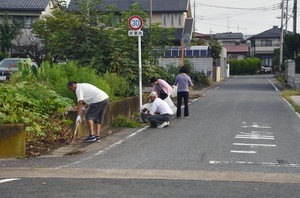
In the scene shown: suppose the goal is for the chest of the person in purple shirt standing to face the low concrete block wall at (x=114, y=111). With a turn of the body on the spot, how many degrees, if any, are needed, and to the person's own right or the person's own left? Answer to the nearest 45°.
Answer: approximately 135° to the person's own left

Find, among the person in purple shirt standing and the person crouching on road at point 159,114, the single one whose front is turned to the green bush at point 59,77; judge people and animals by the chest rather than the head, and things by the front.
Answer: the person crouching on road

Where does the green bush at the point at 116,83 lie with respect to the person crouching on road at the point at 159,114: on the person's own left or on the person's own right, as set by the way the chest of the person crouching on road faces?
on the person's own right

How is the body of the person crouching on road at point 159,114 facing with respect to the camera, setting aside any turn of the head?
to the viewer's left

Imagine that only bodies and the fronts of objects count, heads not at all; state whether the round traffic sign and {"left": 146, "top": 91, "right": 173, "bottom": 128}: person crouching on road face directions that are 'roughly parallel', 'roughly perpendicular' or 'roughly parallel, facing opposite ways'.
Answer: roughly perpendicular

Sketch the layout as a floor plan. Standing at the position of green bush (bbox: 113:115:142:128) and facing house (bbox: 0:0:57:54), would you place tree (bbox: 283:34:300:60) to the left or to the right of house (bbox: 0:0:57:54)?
right

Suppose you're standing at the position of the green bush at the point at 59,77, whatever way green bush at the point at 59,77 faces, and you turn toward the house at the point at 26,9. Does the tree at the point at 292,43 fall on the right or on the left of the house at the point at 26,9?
right

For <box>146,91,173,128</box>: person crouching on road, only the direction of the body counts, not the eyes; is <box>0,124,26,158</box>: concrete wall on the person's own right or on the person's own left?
on the person's own left

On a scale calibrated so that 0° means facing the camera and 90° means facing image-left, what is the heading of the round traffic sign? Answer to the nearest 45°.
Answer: approximately 0°
